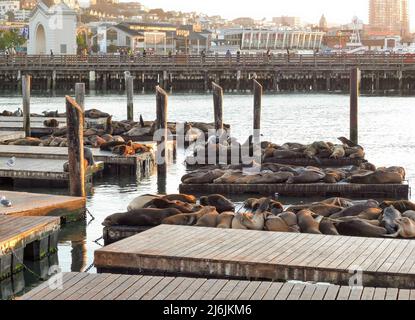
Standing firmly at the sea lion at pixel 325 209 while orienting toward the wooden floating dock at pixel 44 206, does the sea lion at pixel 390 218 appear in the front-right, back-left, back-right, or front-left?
back-left

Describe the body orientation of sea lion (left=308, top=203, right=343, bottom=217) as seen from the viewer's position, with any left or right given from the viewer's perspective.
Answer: facing to the left of the viewer

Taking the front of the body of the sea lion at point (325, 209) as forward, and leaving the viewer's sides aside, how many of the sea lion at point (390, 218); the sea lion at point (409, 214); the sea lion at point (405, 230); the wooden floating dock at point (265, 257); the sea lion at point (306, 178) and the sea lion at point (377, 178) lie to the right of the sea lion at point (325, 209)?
2

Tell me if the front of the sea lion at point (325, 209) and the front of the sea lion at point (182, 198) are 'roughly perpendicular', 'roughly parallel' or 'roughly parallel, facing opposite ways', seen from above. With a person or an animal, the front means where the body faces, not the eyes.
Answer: roughly parallel, facing opposite ways

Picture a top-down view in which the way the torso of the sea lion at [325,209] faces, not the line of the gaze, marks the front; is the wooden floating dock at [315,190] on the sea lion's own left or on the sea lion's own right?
on the sea lion's own right

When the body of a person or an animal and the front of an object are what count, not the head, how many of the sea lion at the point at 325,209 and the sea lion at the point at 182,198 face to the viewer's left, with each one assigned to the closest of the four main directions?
1

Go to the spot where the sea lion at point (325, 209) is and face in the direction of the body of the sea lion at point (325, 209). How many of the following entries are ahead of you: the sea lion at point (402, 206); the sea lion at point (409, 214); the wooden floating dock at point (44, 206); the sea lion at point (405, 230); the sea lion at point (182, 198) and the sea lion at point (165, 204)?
3
